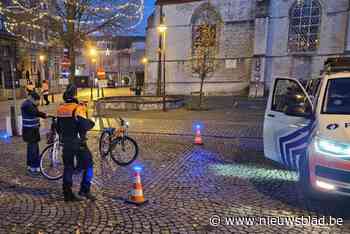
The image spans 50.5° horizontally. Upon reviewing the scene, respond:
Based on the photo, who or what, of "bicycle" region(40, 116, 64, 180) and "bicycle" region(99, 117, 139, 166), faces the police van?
"bicycle" region(99, 117, 139, 166)

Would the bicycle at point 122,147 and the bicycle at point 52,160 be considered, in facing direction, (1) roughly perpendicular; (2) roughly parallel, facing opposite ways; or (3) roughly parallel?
roughly perpendicular

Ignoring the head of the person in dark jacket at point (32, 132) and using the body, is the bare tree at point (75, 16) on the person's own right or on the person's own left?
on the person's own left

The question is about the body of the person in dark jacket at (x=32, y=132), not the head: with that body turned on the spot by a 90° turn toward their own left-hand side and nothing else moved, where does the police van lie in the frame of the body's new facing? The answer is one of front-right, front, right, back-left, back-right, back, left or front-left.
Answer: back-right

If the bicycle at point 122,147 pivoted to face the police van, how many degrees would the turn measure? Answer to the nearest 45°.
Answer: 0° — it already faces it

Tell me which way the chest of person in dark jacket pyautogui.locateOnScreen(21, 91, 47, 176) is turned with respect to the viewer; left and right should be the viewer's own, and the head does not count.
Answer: facing to the right of the viewer

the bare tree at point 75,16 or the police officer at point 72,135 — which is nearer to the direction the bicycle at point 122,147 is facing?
the police officer

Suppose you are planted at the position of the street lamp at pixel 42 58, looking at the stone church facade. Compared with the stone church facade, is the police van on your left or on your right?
right
